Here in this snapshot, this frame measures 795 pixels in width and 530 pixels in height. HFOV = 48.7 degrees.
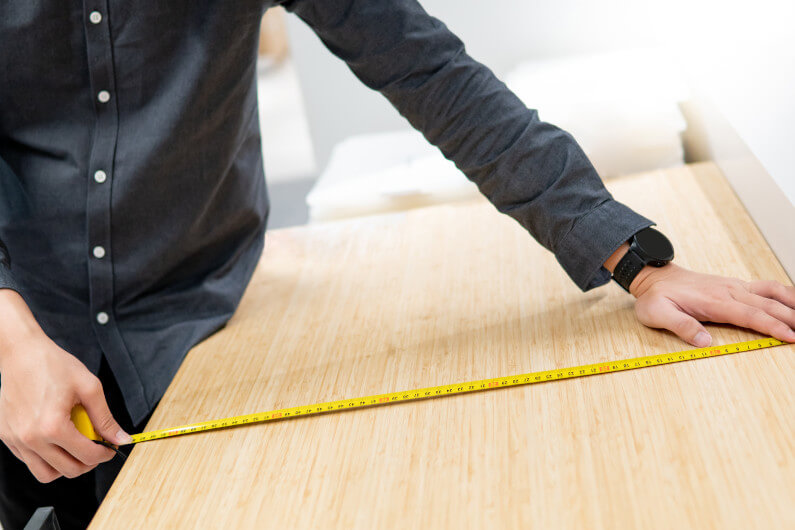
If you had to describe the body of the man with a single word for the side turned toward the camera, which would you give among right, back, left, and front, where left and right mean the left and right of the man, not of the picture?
front
